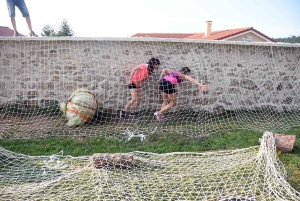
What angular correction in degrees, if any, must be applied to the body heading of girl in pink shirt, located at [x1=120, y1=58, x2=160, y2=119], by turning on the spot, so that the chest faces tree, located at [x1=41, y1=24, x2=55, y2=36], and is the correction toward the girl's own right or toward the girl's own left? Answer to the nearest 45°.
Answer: approximately 90° to the girl's own left

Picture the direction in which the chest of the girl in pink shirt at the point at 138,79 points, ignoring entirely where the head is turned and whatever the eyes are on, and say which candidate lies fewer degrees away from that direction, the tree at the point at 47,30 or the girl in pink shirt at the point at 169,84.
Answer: the girl in pink shirt

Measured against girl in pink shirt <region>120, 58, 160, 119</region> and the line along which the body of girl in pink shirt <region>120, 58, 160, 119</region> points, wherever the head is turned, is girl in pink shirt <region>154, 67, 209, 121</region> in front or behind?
in front

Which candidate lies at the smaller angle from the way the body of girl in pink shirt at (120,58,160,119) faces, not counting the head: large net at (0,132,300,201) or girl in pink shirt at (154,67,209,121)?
the girl in pink shirt

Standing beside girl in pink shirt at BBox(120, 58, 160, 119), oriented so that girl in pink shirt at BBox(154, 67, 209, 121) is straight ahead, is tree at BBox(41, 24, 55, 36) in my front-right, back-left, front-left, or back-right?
back-left

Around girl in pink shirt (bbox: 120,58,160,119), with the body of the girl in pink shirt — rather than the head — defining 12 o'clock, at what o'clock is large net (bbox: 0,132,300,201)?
The large net is roughly at 3 o'clock from the girl in pink shirt.

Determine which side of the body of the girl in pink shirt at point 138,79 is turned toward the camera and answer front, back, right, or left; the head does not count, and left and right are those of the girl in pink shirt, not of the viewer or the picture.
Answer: right
